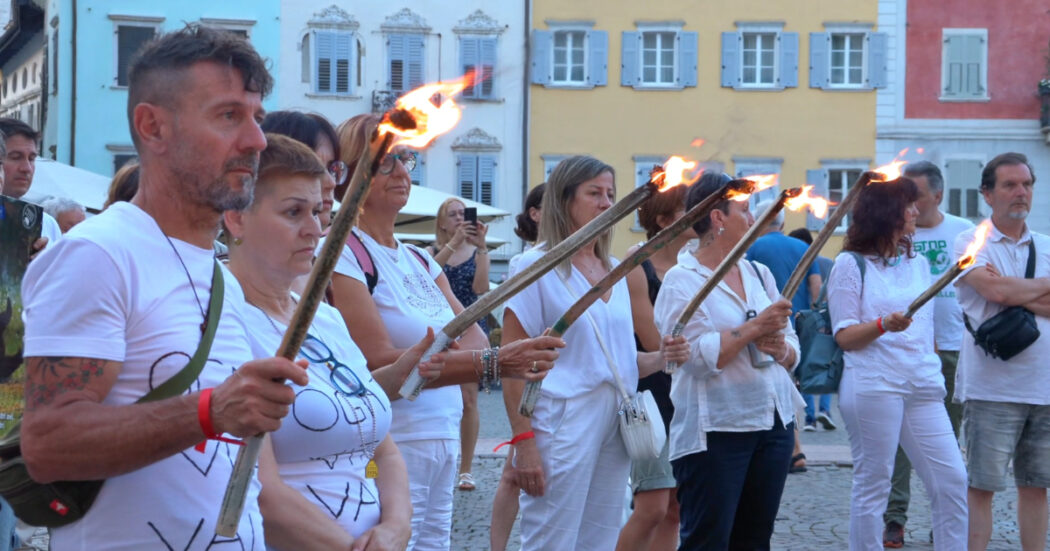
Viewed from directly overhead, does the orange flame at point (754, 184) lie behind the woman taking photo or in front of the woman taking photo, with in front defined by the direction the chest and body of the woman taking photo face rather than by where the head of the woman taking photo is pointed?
in front

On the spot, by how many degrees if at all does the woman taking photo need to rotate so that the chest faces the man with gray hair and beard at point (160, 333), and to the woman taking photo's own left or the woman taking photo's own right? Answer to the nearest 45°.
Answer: approximately 45° to the woman taking photo's own right

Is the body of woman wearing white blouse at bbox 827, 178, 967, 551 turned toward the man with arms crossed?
no

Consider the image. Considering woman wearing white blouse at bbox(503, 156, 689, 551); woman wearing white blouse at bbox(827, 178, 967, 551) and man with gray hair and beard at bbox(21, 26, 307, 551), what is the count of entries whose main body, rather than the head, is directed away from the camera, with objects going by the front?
0

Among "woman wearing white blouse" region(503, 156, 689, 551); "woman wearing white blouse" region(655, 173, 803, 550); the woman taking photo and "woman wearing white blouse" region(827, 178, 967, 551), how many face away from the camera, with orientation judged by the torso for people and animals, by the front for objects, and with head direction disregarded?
0

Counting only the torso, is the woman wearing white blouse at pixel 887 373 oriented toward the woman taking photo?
no

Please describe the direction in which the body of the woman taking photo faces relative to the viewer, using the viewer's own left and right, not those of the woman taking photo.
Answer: facing the viewer and to the right of the viewer

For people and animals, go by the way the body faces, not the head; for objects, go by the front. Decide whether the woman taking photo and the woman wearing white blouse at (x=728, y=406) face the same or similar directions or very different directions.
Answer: same or similar directions

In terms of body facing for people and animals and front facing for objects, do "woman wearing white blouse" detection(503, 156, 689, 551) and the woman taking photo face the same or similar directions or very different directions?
same or similar directions

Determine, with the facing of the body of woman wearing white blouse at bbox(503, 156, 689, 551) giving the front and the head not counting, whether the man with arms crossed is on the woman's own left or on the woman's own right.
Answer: on the woman's own left

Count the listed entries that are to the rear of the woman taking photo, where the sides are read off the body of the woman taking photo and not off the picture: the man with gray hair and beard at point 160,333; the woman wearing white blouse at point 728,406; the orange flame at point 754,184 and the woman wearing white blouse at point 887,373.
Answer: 0

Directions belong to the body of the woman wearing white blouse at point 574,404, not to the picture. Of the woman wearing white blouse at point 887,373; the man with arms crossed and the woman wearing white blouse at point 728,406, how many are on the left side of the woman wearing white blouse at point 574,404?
3

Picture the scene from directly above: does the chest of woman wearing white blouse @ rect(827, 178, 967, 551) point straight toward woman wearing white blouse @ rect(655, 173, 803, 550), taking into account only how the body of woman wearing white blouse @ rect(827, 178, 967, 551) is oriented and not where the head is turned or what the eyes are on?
no
